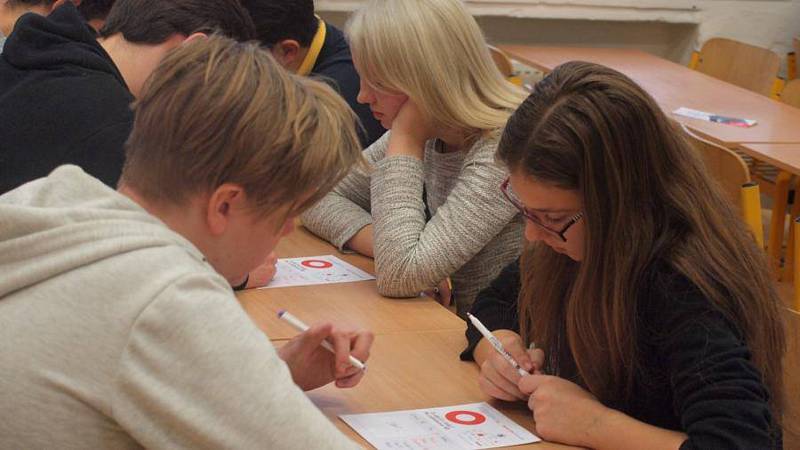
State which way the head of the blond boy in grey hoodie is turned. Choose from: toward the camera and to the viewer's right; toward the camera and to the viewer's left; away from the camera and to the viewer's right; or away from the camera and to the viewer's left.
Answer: away from the camera and to the viewer's right

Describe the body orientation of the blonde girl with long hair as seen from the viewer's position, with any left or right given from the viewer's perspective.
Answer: facing the viewer and to the left of the viewer

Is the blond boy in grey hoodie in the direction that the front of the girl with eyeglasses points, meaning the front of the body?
yes

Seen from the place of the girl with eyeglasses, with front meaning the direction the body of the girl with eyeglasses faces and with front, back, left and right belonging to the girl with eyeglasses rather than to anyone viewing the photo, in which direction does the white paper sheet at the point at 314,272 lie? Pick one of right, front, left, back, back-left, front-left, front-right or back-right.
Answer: right

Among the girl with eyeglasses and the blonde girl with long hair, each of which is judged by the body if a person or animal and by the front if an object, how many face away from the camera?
0

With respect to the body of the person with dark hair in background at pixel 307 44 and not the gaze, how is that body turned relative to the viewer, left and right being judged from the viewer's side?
facing to the left of the viewer

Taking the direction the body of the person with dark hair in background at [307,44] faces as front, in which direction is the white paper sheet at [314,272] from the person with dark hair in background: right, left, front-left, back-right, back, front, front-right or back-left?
left

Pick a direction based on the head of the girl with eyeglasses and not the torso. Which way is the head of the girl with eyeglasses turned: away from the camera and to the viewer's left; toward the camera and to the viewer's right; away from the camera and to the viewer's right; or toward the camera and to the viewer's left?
toward the camera and to the viewer's left

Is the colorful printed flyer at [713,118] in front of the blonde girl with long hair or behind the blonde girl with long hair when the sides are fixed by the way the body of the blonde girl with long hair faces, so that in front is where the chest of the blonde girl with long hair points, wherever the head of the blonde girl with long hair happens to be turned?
behind

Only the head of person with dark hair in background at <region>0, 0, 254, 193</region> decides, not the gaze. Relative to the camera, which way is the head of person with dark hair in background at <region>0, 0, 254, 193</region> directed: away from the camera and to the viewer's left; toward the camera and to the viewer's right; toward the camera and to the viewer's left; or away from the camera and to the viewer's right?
away from the camera and to the viewer's right

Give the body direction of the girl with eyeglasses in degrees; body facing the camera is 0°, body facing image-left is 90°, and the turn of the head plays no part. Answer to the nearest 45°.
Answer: approximately 45°

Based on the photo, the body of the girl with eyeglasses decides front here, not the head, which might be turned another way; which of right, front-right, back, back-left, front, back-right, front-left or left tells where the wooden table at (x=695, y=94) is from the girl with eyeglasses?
back-right
